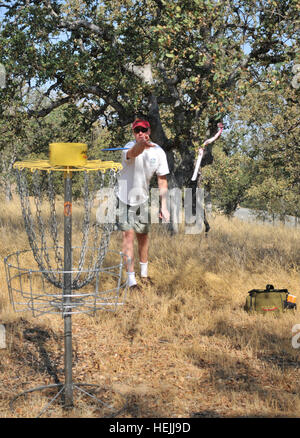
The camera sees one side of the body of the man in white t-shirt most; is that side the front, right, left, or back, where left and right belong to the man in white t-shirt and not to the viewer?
front

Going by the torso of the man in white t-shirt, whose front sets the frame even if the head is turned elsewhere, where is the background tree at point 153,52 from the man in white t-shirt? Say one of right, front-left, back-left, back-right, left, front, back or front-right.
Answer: back
